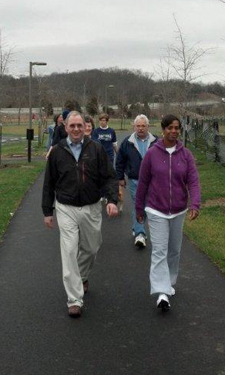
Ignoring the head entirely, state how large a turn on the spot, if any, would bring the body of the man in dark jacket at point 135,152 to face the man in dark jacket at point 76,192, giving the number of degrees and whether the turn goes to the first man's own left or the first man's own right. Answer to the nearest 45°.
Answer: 0° — they already face them

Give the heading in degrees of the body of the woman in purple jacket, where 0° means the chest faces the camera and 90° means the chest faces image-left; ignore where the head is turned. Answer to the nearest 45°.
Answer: approximately 0°

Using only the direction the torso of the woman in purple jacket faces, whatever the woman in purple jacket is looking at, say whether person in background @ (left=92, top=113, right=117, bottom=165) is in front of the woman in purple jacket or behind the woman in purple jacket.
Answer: behind

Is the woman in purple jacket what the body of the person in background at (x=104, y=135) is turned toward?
yes

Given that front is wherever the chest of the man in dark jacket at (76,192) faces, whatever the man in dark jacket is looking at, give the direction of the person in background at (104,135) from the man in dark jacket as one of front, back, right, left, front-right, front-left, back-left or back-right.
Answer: back

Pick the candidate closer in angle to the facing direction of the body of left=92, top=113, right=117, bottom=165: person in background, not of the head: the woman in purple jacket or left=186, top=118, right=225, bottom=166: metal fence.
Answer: the woman in purple jacket

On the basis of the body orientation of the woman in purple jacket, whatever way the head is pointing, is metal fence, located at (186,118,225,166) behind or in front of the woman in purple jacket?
behind

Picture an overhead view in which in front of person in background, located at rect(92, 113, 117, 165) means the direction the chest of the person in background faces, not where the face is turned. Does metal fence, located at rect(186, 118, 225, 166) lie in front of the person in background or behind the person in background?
behind
